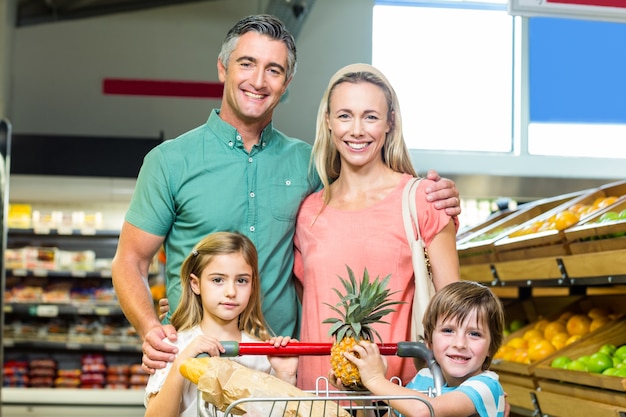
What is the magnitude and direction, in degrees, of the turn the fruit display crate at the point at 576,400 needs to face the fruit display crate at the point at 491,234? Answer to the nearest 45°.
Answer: approximately 135° to its right

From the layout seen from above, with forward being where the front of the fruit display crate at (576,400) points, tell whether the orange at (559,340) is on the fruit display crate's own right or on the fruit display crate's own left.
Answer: on the fruit display crate's own right

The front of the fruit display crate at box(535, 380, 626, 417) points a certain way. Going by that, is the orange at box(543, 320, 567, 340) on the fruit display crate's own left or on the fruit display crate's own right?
on the fruit display crate's own right
